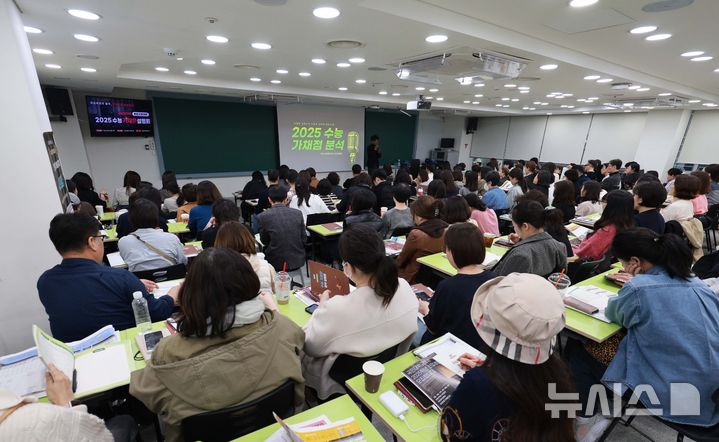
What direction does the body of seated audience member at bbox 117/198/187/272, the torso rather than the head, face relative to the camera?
away from the camera

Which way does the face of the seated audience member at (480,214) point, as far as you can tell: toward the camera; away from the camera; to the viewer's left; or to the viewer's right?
away from the camera

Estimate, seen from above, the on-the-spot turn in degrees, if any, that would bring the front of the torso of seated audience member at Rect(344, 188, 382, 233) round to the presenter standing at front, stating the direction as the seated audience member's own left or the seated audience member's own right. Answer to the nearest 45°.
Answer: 0° — they already face them

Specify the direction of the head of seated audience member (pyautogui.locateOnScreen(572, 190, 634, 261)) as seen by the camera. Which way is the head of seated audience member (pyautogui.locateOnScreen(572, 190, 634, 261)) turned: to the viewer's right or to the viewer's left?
to the viewer's left

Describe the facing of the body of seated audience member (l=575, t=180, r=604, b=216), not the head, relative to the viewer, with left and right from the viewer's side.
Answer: facing away from the viewer and to the left of the viewer

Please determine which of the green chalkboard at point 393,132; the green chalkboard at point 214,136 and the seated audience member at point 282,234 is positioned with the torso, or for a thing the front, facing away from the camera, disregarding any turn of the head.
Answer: the seated audience member

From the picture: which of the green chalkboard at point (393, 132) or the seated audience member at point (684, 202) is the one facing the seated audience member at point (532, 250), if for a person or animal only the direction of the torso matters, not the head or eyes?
the green chalkboard

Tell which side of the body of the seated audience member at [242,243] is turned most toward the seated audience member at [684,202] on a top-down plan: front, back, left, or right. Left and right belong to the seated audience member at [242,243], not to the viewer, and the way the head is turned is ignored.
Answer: right

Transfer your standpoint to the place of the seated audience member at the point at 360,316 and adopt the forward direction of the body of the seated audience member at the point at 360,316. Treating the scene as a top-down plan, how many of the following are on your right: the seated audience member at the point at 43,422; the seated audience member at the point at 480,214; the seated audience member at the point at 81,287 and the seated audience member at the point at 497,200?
2

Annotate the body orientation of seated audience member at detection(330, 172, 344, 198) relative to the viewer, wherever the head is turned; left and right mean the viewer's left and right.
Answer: facing away from the viewer and to the left of the viewer

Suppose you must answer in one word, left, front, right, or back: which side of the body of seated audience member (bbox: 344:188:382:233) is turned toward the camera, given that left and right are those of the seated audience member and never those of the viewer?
back

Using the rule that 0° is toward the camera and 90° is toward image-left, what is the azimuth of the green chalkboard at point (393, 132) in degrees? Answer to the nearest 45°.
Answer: approximately 0°
